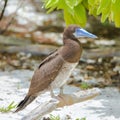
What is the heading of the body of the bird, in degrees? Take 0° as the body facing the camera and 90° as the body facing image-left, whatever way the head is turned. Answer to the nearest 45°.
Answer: approximately 270°
